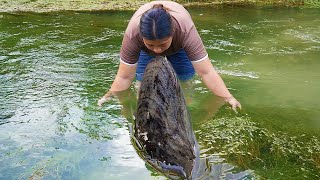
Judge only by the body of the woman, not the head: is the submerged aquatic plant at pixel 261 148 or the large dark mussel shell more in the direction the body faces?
the large dark mussel shell

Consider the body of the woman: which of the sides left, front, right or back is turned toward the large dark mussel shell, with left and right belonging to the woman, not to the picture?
front

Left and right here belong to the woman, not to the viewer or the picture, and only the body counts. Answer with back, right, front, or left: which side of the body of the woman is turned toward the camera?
front
